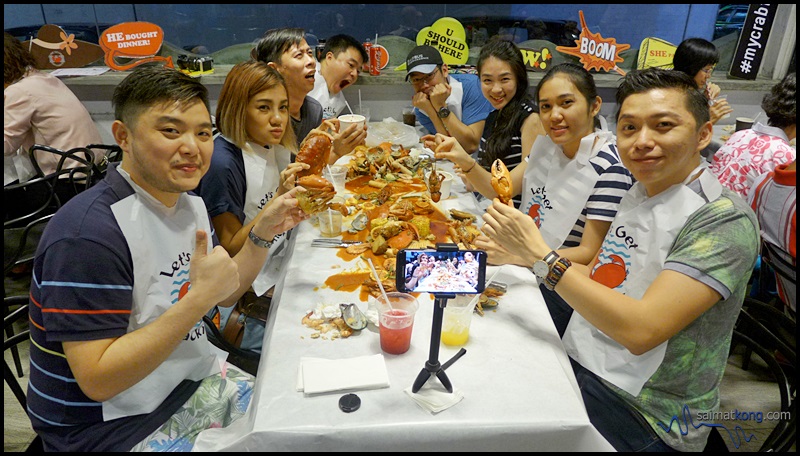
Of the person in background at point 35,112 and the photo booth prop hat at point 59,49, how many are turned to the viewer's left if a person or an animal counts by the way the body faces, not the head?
1

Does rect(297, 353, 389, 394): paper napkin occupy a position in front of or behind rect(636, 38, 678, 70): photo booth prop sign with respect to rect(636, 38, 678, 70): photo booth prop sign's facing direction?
in front

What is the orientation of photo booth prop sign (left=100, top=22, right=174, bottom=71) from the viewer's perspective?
toward the camera

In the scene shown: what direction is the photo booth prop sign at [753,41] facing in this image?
toward the camera

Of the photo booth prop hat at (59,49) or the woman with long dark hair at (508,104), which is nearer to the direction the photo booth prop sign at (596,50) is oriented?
the woman with long dark hair

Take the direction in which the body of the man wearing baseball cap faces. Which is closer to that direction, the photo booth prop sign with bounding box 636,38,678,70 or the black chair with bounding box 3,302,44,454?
the black chair

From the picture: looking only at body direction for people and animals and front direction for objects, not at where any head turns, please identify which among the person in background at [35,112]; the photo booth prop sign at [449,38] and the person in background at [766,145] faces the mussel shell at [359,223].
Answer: the photo booth prop sign

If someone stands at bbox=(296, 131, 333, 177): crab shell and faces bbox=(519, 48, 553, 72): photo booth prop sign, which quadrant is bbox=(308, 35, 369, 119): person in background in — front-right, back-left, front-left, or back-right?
front-left

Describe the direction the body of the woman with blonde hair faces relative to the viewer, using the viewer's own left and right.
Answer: facing the viewer and to the right of the viewer

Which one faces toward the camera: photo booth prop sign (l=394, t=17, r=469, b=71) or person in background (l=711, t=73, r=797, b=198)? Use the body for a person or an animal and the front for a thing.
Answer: the photo booth prop sign

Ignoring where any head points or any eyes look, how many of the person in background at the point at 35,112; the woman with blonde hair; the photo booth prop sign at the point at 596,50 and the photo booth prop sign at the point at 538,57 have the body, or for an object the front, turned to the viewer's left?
1

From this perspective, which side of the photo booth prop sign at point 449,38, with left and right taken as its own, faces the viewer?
front

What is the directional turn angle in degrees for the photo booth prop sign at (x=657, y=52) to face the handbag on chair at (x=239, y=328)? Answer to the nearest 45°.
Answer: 0° — it already faces it

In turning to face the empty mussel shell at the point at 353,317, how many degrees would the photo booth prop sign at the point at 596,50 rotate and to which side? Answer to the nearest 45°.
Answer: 0° — it already faces it

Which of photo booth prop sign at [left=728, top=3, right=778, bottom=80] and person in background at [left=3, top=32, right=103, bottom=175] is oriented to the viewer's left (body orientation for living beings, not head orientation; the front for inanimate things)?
the person in background

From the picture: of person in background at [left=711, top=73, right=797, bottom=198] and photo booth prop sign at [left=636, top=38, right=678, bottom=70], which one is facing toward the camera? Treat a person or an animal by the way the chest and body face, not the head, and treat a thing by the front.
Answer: the photo booth prop sign

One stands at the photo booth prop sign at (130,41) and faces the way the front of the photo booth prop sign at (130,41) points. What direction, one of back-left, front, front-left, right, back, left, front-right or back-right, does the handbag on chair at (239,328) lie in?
front
